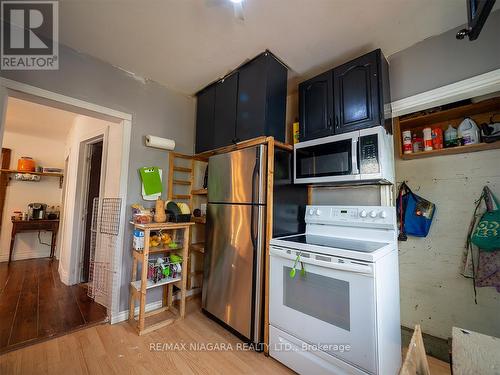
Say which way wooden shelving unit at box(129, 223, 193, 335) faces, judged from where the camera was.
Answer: facing the viewer and to the right of the viewer

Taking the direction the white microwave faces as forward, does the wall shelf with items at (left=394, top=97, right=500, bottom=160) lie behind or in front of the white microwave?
behind

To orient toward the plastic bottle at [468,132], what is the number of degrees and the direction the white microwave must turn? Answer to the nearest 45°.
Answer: approximately 135° to its left

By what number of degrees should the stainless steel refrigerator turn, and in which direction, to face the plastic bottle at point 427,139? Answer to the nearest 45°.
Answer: approximately 135° to its left

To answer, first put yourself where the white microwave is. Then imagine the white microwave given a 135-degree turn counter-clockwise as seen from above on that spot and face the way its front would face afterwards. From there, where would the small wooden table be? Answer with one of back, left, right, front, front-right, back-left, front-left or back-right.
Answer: back

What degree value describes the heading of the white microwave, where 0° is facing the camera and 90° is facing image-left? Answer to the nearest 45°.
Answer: approximately 45°

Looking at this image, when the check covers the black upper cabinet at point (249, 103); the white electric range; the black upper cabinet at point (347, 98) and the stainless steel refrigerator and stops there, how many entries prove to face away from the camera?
0

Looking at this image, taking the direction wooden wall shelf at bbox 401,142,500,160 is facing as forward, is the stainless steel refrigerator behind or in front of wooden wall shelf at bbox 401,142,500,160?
in front

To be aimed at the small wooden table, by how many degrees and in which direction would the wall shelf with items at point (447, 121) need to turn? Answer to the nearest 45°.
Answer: approximately 45° to its right

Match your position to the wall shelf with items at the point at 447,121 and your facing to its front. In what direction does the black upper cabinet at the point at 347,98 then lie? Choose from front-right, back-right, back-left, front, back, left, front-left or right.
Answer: right

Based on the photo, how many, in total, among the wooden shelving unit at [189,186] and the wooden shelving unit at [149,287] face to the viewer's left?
0

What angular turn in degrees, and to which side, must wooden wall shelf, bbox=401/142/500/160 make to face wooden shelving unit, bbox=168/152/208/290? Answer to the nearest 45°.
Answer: approximately 45° to its right

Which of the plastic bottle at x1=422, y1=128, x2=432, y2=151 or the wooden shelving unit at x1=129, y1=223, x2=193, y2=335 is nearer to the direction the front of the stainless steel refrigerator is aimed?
the wooden shelving unit

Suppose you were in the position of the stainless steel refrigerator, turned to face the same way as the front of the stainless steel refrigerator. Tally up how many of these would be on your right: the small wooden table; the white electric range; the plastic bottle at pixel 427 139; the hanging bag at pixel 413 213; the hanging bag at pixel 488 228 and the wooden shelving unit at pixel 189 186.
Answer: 2

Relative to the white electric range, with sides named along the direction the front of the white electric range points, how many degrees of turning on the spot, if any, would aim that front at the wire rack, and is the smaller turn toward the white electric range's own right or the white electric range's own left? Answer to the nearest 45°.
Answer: approximately 45° to the white electric range's own right

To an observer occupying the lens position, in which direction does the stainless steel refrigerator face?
facing the viewer and to the left of the viewer

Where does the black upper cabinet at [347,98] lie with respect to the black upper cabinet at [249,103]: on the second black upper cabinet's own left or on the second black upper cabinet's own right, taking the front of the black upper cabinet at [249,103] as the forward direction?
on the second black upper cabinet's own left
